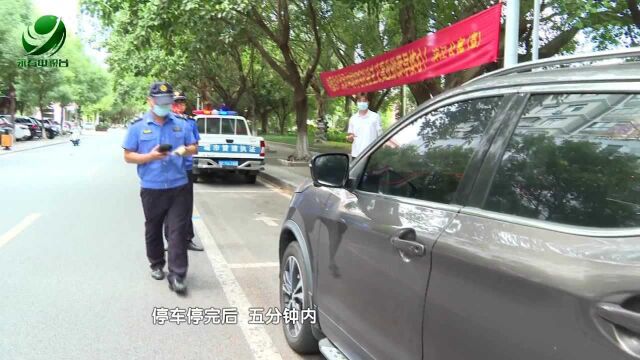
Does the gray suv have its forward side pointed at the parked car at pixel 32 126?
yes

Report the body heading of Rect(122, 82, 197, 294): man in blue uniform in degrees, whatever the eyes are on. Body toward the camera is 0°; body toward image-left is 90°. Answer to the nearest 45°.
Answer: approximately 0°

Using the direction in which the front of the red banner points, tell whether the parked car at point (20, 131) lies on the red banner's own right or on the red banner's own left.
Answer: on the red banner's own right

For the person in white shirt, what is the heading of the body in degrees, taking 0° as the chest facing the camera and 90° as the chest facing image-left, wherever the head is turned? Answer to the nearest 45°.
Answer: approximately 0°
